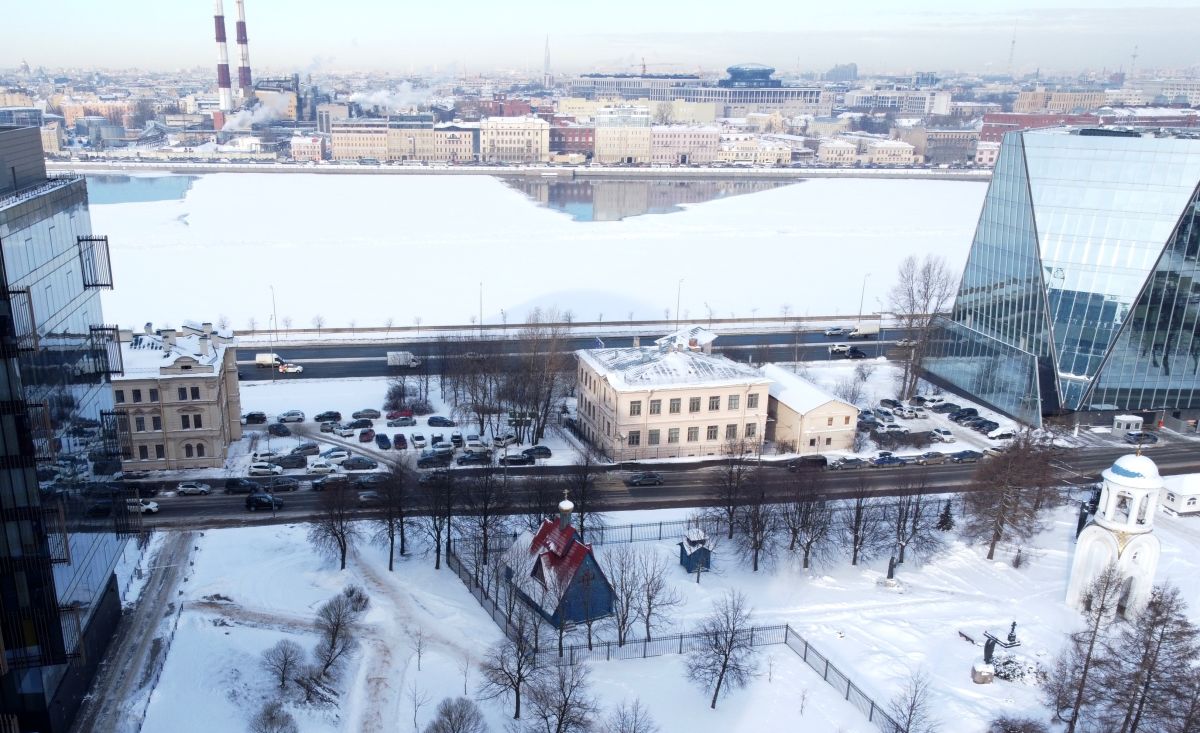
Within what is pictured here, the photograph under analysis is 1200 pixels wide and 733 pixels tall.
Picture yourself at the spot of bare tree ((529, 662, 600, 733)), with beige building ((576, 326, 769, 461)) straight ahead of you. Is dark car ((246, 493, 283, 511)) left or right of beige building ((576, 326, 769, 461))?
left

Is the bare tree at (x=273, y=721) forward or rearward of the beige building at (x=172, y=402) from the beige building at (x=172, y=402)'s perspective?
forward

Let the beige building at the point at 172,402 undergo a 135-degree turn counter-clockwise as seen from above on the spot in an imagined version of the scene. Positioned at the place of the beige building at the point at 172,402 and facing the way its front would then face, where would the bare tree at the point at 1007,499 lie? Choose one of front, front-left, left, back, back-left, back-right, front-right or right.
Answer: right

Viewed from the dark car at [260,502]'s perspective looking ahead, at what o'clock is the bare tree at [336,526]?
The bare tree is roughly at 2 o'clock from the dark car.

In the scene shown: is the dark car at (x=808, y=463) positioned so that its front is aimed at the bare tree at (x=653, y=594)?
no

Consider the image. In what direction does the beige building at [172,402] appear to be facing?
toward the camera

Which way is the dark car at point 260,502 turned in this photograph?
to the viewer's right

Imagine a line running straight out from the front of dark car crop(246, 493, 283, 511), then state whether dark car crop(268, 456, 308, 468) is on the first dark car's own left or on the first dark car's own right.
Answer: on the first dark car's own left

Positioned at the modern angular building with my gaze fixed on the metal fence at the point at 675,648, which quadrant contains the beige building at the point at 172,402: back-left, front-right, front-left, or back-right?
front-right

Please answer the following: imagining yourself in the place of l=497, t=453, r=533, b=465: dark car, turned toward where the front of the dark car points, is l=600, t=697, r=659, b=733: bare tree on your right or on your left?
on your left

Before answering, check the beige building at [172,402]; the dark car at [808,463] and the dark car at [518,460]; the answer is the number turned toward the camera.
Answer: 1

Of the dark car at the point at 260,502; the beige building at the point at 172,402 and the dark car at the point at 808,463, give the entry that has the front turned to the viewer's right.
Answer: the dark car at the point at 260,502

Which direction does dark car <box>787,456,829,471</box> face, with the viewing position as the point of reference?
facing to the left of the viewer

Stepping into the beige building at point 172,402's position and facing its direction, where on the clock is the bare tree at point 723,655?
The bare tree is roughly at 11 o'clock from the beige building.

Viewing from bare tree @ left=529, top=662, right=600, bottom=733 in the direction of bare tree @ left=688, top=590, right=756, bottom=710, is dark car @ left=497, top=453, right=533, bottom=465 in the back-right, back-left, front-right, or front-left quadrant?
front-left
